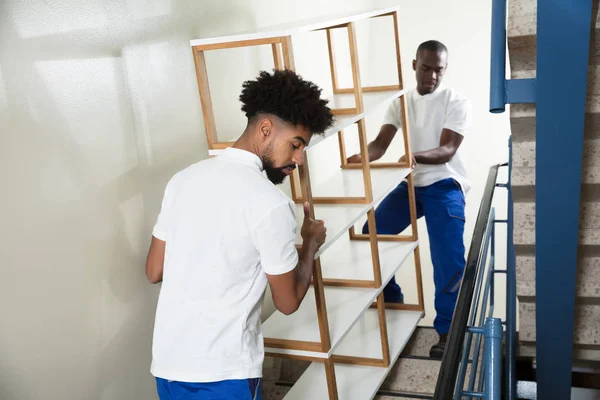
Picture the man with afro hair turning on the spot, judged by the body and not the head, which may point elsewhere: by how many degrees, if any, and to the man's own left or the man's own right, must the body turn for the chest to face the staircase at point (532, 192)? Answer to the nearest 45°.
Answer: approximately 45° to the man's own right

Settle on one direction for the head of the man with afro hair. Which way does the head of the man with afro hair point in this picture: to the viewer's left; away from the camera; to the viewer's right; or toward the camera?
to the viewer's right

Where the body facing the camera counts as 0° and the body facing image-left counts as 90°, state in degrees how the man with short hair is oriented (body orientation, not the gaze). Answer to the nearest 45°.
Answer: approximately 45°

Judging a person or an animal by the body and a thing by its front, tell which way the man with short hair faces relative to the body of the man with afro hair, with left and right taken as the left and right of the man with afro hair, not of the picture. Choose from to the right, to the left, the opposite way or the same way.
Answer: the opposite way

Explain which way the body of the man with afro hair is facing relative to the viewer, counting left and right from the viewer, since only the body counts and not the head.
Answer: facing away from the viewer and to the right of the viewer
